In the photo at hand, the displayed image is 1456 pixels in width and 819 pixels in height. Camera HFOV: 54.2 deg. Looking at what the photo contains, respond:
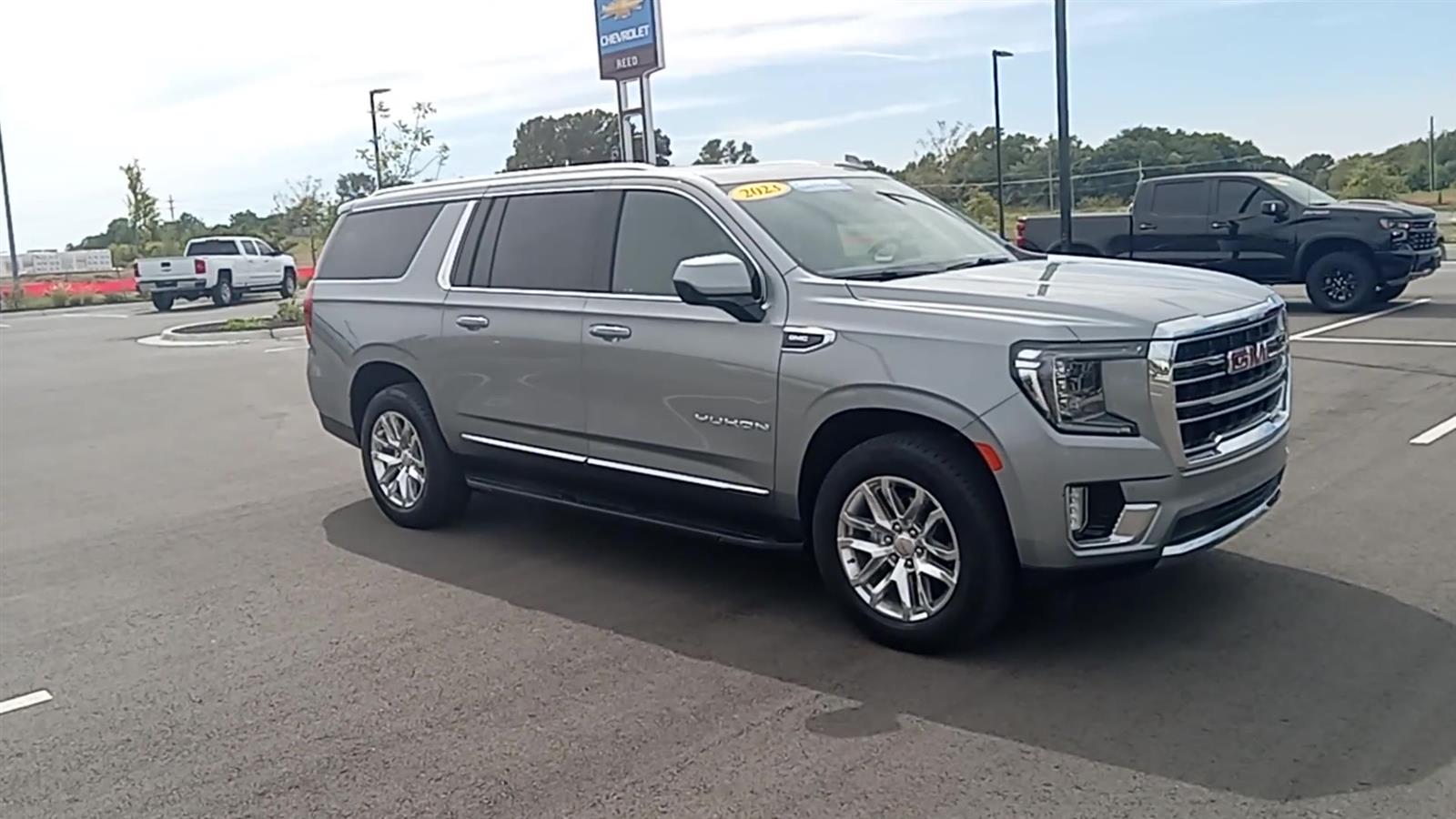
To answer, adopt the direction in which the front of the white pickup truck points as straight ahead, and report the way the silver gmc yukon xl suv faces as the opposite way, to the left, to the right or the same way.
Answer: to the right

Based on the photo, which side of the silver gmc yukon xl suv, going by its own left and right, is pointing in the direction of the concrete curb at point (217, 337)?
back

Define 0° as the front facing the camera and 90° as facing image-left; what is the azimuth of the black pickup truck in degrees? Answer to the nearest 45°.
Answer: approximately 315°

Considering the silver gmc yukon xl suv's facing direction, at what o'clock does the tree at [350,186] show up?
The tree is roughly at 7 o'clock from the silver gmc yukon xl suv.

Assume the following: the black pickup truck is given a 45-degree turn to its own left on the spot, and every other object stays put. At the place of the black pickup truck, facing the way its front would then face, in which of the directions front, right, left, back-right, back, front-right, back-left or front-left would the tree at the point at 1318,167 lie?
left

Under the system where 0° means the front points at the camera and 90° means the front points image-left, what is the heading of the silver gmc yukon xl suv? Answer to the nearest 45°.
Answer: approximately 315°

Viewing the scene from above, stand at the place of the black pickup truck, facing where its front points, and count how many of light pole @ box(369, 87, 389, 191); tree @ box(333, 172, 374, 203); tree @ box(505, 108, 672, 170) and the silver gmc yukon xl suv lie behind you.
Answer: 3

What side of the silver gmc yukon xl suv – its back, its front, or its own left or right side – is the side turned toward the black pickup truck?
left

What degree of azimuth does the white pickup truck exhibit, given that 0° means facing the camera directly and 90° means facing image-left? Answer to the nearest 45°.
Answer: approximately 225°

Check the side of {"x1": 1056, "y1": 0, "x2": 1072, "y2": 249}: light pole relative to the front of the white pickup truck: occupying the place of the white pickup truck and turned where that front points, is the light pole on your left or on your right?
on your right

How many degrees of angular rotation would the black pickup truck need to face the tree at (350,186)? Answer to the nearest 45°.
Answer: approximately 180°
